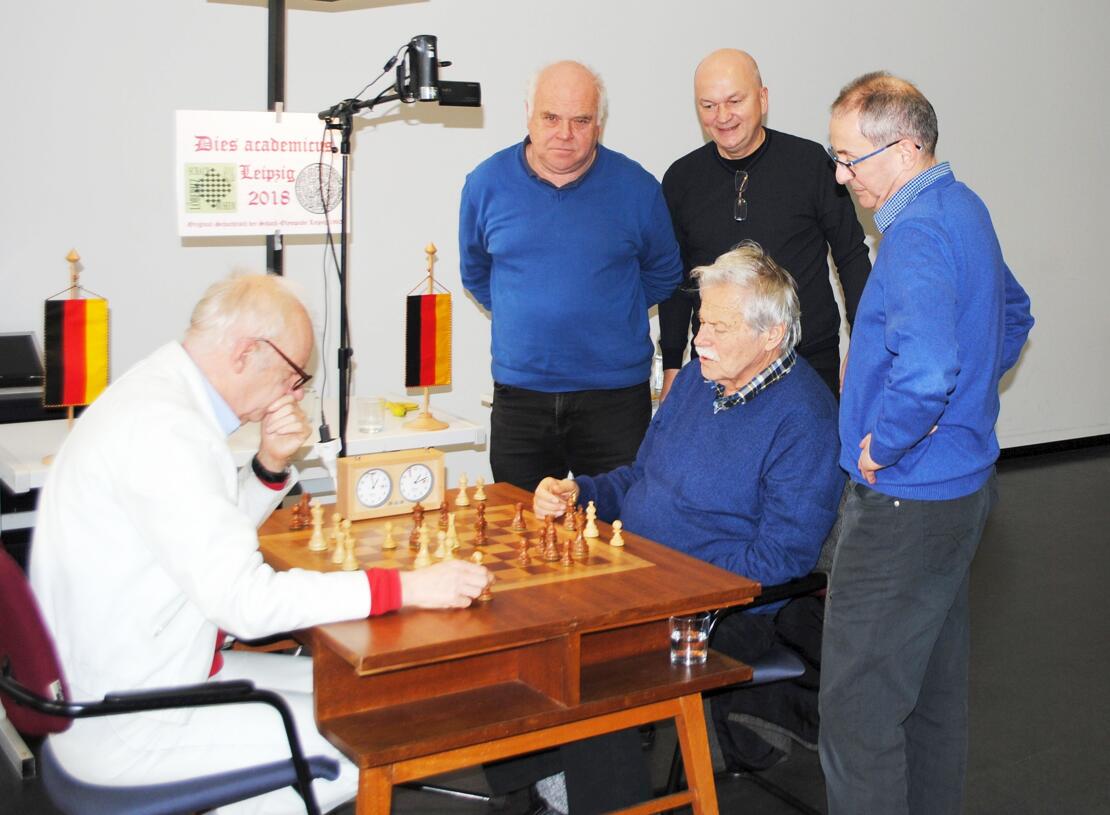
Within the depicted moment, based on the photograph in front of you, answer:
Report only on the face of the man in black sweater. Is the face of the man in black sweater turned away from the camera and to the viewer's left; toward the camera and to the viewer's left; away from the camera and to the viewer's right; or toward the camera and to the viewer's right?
toward the camera and to the viewer's left

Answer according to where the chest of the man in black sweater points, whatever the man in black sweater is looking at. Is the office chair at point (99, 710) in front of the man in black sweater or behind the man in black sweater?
in front

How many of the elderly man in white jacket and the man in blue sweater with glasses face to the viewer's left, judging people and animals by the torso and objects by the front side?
1

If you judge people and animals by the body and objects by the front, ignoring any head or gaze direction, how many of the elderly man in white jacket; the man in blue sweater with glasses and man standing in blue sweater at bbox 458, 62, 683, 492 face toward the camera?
1

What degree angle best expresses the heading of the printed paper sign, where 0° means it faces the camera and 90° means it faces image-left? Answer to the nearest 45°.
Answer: approximately 0°

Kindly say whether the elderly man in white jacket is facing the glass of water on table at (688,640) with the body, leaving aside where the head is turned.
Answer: yes

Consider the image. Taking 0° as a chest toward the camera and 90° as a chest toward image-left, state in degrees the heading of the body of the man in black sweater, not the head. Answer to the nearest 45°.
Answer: approximately 0°

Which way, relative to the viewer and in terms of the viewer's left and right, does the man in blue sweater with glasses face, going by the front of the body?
facing to the left of the viewer

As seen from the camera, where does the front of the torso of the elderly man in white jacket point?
to the viewer's right

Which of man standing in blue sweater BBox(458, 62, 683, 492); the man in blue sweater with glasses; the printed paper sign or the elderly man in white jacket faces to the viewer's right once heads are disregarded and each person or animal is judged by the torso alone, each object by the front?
the elderly man in white jacket

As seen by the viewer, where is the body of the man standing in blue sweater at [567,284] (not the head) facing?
toward the camera

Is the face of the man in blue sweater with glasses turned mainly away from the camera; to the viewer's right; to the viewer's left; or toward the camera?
to the viewer's left

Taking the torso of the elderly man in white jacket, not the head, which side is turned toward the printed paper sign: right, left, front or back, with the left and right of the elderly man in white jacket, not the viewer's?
left

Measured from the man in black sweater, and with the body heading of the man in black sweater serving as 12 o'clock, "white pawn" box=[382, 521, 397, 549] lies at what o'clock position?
The white pawn is roughly at 1 o'clock from the man in black sweater.

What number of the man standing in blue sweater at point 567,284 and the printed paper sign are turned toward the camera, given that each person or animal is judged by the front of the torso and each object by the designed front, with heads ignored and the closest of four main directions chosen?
2
